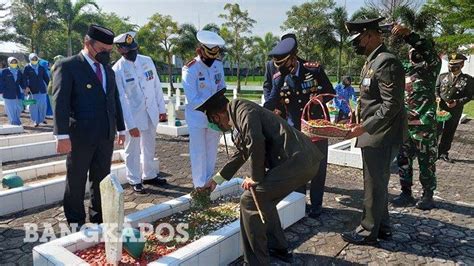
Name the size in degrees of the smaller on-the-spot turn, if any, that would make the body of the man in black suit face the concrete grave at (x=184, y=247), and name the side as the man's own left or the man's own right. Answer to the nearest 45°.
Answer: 0° — they already face it

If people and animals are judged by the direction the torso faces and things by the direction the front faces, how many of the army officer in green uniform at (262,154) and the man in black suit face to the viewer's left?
1

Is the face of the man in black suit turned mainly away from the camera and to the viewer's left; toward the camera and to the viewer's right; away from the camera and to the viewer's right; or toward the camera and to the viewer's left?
toward the camera and to the viewer's right

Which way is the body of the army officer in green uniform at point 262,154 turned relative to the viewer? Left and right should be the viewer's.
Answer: facing to the left of the viewer

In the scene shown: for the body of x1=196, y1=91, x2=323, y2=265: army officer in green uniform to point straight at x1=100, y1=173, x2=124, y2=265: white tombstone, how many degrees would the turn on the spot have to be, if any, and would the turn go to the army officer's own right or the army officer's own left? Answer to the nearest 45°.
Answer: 0° — they already face it

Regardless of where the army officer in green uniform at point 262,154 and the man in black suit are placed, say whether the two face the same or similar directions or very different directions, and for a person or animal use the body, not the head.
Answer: very different directions

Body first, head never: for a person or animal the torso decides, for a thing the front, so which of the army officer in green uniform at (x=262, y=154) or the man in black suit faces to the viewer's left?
the army officer in green uniform

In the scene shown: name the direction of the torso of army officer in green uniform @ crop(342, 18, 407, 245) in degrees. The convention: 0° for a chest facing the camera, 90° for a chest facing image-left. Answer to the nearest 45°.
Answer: approximately 90°

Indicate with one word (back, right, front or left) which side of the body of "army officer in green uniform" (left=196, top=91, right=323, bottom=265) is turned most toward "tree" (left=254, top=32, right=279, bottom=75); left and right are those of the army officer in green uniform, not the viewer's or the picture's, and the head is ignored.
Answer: right

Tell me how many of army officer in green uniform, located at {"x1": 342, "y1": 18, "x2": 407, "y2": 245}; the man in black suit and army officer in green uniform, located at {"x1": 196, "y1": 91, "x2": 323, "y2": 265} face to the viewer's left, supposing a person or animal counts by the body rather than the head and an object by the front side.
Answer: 2

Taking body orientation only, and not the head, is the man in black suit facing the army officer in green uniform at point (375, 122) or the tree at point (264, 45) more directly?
the army officer in green uniform

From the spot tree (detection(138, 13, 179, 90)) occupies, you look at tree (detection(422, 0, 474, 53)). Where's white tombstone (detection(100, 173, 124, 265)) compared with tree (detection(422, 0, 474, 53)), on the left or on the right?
right

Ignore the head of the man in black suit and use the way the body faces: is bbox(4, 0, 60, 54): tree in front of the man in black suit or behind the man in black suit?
behind

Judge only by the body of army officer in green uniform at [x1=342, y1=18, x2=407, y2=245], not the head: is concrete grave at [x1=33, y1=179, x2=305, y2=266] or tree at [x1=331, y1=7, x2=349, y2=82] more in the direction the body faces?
the concrete grave

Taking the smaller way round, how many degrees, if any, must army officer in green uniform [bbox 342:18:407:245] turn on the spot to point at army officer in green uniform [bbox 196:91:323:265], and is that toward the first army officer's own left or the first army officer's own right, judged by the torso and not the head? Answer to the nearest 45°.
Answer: approximately 45° to the first army officer's own left
